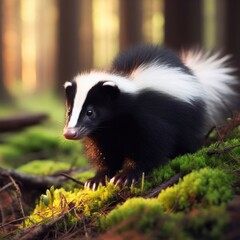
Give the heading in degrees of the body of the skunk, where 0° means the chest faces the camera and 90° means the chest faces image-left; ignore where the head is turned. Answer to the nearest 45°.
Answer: approximately 45°

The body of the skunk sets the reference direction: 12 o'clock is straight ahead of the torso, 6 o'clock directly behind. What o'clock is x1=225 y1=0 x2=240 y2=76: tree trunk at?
The tree trunk is roughly at 5 o'clock from the skunk.

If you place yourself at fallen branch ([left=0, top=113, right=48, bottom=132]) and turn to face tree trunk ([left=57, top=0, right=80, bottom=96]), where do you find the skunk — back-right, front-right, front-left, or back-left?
back-right

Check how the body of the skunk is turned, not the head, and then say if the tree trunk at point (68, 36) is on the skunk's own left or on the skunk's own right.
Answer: on the skunk's own right

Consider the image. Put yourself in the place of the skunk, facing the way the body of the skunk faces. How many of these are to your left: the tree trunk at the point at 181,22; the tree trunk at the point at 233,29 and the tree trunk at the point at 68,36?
0

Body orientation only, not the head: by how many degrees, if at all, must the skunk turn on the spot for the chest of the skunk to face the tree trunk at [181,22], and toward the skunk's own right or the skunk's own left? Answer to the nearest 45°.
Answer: approximately 135° to the skunk's own right

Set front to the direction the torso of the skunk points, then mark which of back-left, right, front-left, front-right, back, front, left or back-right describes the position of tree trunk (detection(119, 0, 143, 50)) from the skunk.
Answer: back-right

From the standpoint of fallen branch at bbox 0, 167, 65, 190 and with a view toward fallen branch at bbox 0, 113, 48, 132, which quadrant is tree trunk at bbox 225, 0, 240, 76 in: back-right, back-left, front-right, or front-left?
front-right

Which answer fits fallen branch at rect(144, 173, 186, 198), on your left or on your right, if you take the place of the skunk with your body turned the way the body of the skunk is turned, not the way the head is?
on your left
